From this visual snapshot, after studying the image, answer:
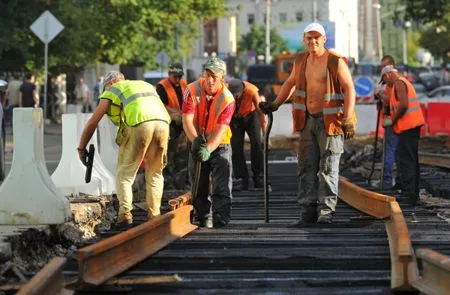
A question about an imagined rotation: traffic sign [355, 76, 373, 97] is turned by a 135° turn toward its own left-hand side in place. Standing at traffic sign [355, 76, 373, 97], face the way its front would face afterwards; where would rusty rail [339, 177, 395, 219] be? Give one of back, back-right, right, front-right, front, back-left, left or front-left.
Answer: back-right

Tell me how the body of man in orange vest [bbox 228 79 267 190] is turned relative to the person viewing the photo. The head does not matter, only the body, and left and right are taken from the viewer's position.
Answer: facing the viewer and to the left of the viewer

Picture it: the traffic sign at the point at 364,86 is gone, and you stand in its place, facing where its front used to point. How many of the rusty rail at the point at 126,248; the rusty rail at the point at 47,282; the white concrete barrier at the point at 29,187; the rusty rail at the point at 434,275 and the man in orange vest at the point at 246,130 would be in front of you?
5

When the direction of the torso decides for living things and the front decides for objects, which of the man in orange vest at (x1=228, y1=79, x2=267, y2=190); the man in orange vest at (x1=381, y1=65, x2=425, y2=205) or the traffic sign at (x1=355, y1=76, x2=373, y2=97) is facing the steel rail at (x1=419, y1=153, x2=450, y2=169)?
the traffic sign

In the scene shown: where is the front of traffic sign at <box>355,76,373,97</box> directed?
toward the camera

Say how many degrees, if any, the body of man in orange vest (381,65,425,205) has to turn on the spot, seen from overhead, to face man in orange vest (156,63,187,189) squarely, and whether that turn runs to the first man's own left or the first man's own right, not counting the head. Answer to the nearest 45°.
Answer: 0° — they already face them

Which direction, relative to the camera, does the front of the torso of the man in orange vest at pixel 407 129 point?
to the viewer's left

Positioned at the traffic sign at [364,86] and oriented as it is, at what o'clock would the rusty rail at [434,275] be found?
The rusty rail is roughly at 12 o'clock from the traffic sign.

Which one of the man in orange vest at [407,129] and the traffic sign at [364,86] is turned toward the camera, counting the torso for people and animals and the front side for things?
the traffic sign

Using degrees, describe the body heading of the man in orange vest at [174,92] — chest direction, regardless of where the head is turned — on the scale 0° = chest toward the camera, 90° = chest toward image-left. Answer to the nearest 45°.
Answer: approximately 315°

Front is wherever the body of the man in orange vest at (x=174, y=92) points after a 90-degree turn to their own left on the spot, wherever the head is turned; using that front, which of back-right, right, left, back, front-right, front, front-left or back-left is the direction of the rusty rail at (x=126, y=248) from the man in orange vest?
back-right

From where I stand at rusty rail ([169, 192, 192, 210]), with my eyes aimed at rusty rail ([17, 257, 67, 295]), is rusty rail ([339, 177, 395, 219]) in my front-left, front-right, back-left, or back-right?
back-left
